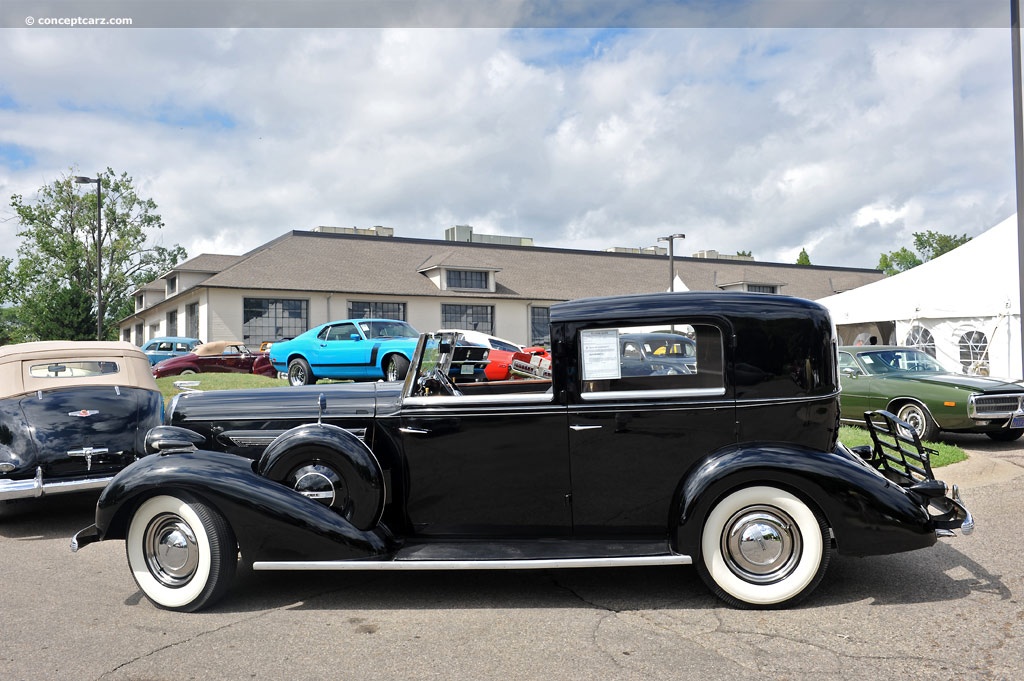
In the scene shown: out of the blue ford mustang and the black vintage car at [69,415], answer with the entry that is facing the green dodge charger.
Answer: the blue ford mustang

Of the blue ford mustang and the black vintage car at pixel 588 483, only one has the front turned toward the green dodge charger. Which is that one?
the blue ford mustang

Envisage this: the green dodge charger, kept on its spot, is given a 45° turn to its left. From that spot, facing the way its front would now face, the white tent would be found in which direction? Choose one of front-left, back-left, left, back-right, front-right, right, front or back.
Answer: left

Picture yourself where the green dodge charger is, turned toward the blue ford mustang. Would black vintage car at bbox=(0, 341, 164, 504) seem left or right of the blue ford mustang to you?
left

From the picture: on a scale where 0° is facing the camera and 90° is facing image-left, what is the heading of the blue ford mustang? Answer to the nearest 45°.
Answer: approximately 315°

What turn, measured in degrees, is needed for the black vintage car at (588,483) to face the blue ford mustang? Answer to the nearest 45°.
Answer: approximately 90° to its right

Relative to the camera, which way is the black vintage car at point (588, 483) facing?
to the viewer's left

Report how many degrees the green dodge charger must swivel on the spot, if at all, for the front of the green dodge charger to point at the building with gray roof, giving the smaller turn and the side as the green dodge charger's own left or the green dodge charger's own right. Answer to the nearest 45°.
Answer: approximately 180°

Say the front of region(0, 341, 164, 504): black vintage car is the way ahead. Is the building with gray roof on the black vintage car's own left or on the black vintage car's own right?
on the black vintage car's own right

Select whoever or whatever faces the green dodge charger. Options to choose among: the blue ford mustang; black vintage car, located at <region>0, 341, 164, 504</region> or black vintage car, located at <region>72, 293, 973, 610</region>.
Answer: the blue ford mustang
